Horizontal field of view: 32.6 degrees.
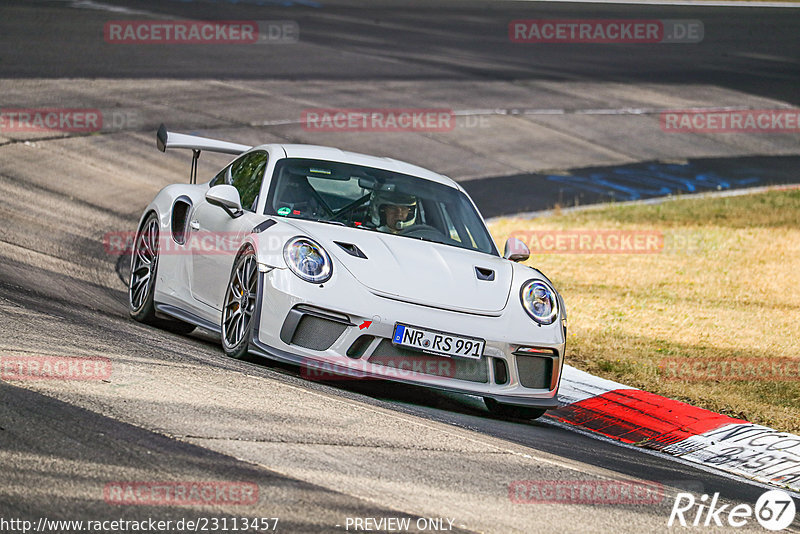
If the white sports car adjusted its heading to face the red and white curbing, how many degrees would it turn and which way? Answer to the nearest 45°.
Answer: approximately 45° to its left
